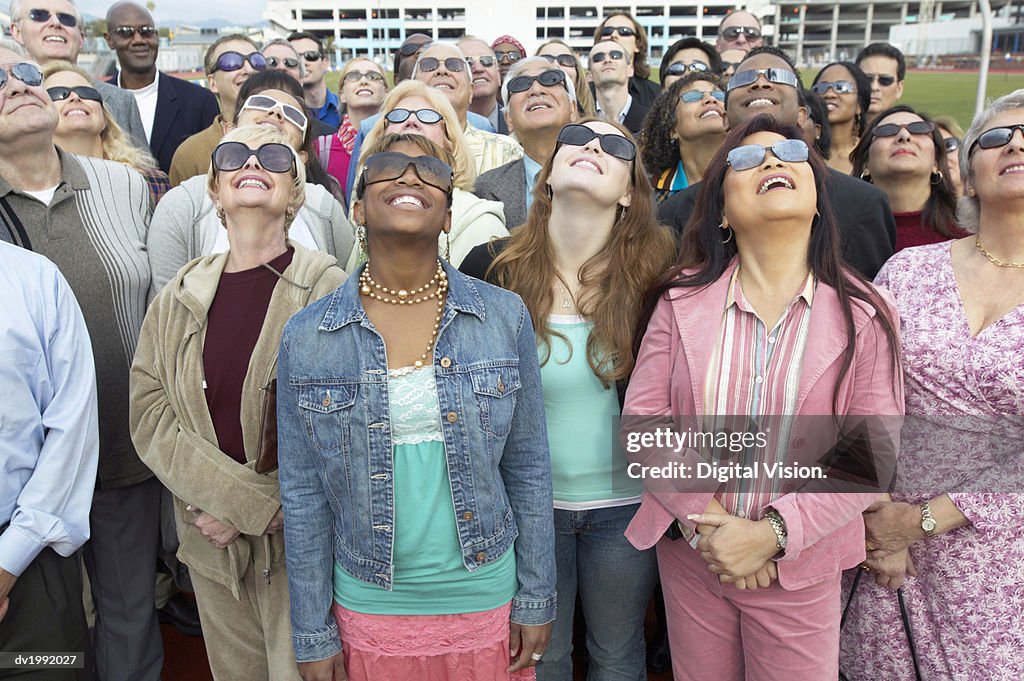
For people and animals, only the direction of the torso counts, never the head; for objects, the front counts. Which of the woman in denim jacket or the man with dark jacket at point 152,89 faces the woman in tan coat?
the man with dark jacket

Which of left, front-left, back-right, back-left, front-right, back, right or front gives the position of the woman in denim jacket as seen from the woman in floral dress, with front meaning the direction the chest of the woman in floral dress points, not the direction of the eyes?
front-right

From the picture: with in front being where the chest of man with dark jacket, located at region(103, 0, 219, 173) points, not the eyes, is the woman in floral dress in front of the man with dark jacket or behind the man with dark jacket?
in front

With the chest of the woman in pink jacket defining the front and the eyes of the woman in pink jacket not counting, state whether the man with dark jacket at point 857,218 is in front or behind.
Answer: behind

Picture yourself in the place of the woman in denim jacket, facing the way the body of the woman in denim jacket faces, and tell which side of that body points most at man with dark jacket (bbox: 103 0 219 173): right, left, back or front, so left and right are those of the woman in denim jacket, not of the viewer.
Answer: back

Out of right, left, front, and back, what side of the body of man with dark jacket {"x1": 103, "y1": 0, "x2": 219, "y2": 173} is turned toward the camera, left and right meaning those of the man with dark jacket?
front

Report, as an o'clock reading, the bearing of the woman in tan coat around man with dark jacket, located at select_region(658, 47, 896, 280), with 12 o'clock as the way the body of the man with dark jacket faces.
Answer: The woman in tan coat is roughly at 2 o'clock from the man with dark jacket.

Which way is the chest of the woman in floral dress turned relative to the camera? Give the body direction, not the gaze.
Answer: toward the camera

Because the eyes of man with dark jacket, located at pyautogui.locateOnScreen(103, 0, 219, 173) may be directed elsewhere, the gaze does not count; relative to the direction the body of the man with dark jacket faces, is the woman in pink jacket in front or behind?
in front

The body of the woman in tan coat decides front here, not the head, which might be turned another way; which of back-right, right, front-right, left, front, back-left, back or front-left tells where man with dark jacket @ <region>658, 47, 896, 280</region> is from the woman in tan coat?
left

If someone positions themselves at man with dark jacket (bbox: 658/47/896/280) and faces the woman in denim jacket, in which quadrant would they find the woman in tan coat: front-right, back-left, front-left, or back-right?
front-right

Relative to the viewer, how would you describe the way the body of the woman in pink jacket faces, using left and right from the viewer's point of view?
facing the viewer

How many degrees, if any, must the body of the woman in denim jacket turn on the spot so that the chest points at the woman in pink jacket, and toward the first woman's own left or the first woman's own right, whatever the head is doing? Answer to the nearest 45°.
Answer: approximately 90° to the first woman's own left
